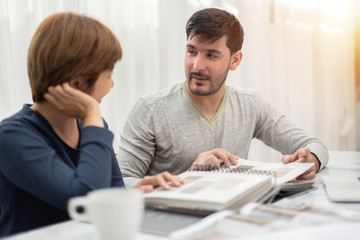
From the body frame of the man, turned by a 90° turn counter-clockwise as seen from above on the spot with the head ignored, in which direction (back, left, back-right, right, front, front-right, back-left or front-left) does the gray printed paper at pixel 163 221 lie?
right

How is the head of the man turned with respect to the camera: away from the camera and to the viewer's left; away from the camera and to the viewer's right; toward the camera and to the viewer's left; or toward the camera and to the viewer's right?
toward the camera and to the viewer's left

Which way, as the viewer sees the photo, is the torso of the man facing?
toward the camera

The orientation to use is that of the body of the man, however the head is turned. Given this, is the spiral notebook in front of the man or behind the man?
in front

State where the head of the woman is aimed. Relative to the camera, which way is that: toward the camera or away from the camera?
away from the camera

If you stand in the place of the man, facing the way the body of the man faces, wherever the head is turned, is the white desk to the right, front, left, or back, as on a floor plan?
front

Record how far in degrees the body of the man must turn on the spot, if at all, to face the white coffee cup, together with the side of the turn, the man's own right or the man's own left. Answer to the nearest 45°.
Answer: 0° — they already face it
